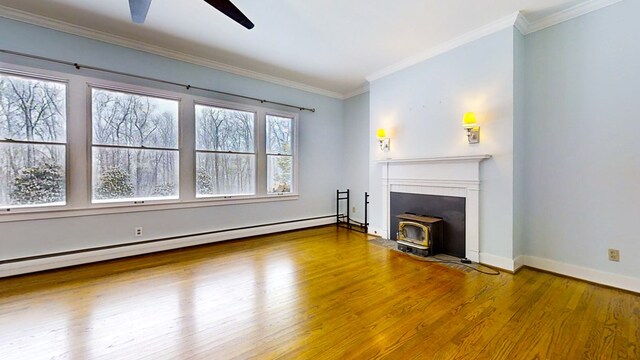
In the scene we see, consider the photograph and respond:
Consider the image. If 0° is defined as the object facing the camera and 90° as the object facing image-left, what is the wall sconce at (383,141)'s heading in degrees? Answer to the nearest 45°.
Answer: approximately 45°

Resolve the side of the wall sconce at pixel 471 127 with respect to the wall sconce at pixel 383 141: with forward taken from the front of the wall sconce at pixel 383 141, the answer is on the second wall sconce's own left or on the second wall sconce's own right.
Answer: on the second wall sconce's own left

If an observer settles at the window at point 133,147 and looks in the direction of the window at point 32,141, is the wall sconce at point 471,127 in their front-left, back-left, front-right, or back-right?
back-left

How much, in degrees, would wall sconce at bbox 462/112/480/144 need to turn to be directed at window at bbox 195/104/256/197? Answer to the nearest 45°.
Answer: approximately 45° to its right

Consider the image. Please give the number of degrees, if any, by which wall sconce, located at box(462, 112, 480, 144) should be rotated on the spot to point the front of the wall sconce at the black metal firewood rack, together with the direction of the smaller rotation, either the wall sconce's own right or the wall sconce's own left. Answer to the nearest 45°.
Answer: approximately 90° to the wall sconce's own right

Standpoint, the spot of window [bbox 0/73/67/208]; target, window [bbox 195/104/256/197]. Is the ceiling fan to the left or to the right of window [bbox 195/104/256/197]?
right

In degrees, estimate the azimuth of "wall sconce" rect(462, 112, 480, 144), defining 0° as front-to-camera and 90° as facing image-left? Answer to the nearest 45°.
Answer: approximately 45°
